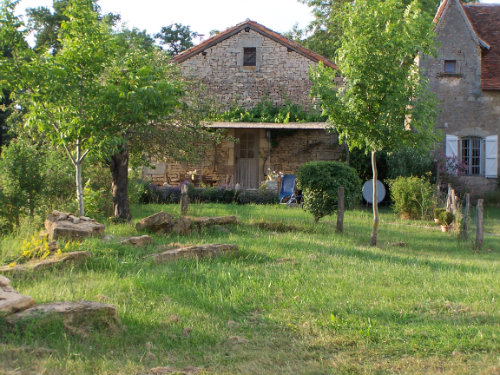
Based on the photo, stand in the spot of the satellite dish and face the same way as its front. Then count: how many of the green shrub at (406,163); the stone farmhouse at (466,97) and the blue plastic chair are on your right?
1

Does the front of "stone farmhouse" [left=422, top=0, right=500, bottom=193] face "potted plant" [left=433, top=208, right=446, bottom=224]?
yes

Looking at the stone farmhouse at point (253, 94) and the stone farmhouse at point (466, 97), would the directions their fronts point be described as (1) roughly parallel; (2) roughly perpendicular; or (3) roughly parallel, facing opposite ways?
roughly parallel

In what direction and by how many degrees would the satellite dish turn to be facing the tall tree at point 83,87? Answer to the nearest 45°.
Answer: approximately 45° to its right

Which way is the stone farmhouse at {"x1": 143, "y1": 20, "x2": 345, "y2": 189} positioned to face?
toward the camera

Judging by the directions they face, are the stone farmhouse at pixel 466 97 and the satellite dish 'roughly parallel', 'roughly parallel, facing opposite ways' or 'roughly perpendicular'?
roughly parallel

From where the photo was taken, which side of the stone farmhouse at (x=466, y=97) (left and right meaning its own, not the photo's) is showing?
front

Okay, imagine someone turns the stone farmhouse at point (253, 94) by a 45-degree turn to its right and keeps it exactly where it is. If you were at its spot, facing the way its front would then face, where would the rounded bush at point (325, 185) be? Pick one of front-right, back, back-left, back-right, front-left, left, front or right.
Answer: front-left

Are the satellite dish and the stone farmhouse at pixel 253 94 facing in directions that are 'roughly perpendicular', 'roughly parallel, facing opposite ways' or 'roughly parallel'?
roughly parallel

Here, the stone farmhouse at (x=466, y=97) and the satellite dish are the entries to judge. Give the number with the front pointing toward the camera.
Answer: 2

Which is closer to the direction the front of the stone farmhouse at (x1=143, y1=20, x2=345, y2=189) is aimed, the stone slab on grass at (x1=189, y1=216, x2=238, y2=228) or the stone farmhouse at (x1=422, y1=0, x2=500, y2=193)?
the stone slab on grass

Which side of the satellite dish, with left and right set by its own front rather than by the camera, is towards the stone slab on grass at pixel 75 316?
front

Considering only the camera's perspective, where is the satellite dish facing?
facing the viewer

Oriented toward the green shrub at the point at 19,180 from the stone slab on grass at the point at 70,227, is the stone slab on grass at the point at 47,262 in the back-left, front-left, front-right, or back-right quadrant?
back-left

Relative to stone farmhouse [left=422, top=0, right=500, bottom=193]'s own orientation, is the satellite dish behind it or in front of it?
in front

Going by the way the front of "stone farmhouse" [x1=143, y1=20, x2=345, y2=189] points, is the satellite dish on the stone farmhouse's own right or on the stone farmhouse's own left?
on the stone farmhouse's own left

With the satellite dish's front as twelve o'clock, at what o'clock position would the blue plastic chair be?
The blue plastic chair is roughly at 3 o'clock from the satellite dish.

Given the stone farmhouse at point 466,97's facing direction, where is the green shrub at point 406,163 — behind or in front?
in front
